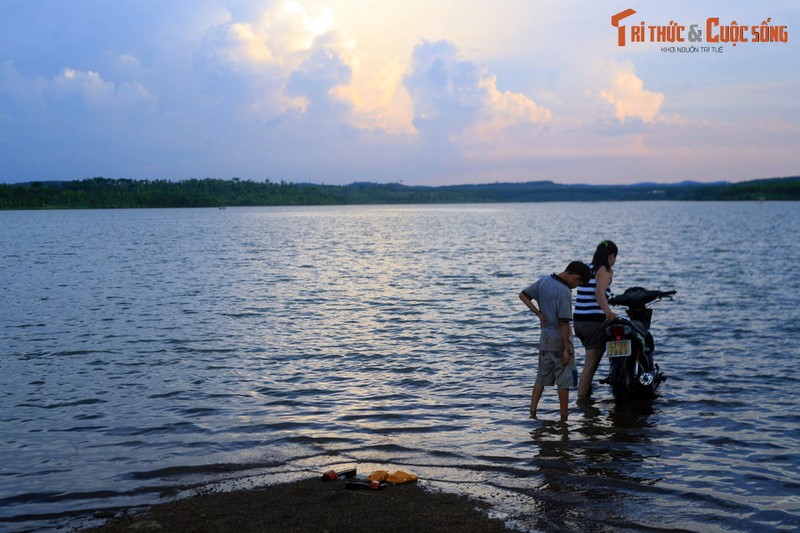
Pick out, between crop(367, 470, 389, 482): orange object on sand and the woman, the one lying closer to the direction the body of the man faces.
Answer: the woman

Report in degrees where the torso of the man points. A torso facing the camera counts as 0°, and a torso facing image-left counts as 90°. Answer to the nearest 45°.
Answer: approximately 225°

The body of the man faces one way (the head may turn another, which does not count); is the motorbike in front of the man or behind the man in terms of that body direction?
in front

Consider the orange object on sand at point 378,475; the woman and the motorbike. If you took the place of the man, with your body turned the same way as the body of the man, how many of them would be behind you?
1

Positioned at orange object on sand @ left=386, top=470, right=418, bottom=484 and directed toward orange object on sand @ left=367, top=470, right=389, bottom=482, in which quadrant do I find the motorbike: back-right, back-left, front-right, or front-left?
back-right
